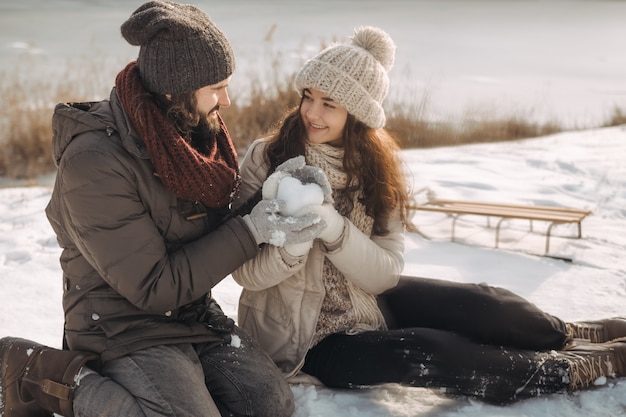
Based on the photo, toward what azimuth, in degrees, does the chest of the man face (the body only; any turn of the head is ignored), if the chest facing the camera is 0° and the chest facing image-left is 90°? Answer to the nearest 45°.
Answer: approximately 270°

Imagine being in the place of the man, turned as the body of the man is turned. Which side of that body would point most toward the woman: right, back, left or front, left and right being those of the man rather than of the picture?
front

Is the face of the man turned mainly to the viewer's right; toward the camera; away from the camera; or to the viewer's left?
to the viewer's right

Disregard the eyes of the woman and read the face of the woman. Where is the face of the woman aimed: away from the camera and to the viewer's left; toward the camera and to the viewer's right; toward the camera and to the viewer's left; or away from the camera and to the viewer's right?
toward the camera and to the viewer's left
